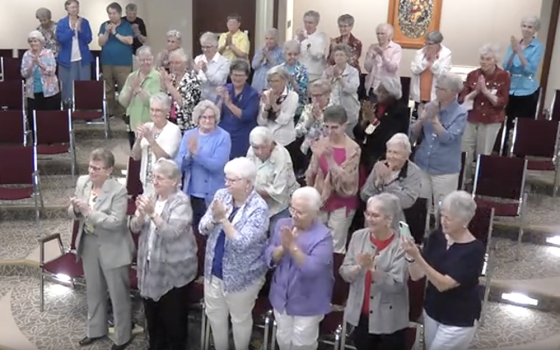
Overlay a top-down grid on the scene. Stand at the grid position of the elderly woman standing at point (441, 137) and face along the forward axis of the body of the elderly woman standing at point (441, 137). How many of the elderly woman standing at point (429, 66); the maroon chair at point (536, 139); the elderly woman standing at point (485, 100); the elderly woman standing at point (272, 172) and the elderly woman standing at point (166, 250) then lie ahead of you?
2

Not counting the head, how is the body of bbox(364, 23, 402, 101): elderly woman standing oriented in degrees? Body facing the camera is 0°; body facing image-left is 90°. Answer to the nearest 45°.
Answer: approximately 45°

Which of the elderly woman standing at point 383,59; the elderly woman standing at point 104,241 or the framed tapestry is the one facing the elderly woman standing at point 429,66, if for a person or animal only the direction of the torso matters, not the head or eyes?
the framed tapestry

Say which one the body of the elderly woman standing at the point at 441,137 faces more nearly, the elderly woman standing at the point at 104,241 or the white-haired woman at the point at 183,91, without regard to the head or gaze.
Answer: the elderly woman standing

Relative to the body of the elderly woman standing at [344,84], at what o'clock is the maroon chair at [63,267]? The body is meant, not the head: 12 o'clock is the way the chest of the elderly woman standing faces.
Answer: The maroon chair is roughly at 12 o'clock from the elderly woman standing.

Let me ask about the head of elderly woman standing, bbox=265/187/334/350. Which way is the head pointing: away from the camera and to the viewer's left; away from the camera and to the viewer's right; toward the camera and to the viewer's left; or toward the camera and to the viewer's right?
toward the camera and to the viewer's left

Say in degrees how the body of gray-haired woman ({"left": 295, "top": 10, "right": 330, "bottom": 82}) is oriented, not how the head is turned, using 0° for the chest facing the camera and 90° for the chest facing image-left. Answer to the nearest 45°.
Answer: approximately 45°

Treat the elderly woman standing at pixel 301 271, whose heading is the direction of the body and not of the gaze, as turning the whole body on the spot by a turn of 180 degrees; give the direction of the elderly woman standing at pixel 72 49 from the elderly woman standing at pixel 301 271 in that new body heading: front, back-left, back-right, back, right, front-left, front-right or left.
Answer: left

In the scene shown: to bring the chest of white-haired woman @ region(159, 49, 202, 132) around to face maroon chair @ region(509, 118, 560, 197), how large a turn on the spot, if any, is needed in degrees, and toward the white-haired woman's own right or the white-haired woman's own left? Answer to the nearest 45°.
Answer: approximately 135° to the white-haired woman's own left

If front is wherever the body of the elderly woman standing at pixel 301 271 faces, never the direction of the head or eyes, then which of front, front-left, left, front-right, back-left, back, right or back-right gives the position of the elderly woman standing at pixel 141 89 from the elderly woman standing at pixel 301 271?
right
